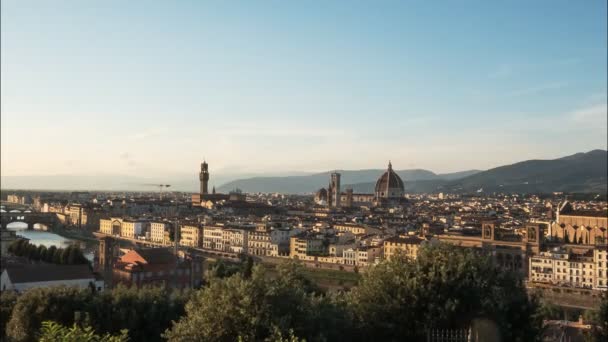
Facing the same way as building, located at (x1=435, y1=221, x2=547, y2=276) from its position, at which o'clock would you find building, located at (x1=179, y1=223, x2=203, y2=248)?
building, located at (x1=179, y1=223, x2=203, y2=248) is roughly at 2 o'clock from building, located at (x1=435, y1=221, x2=547, y2=276).

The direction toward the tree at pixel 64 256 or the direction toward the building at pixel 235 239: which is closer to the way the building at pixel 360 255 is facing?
the tree

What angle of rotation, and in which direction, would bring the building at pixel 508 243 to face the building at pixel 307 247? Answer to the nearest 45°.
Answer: approximately 45° to its right

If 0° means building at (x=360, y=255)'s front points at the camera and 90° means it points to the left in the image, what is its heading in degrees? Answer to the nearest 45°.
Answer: approximately 45°

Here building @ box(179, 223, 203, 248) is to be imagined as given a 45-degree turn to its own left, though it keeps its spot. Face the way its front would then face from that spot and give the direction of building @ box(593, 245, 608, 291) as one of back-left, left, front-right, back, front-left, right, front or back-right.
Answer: front-left

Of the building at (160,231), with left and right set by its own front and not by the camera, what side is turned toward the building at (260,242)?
left

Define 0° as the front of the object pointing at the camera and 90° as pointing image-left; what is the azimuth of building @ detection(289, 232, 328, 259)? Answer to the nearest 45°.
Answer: approximately 45°

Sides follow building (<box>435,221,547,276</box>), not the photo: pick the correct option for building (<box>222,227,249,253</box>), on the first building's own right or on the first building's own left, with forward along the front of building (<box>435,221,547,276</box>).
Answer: on the first building's own right

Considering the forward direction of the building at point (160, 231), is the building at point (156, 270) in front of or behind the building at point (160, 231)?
in front

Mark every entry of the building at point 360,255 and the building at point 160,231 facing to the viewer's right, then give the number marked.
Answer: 0

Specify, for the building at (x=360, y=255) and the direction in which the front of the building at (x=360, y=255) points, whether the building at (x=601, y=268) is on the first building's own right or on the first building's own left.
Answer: on the first building's own left
